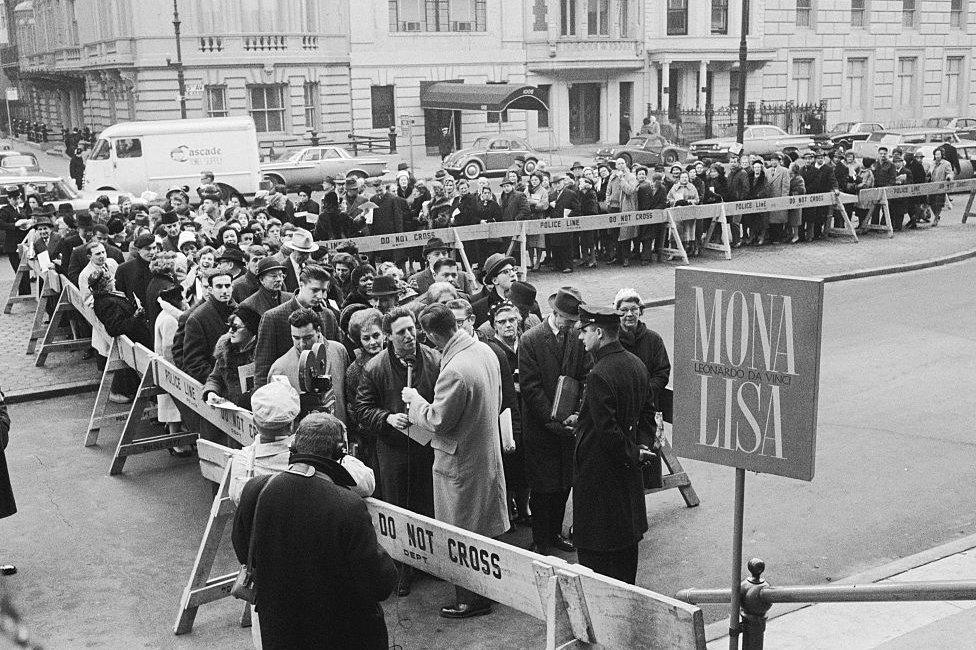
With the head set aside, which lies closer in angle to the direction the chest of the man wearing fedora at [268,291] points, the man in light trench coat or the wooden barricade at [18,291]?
the man in light trench coat

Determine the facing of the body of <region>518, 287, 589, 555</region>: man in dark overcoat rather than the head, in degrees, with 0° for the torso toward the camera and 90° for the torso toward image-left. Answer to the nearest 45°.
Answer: approximately 315°

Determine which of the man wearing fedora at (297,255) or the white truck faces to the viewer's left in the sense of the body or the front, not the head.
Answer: the white truck

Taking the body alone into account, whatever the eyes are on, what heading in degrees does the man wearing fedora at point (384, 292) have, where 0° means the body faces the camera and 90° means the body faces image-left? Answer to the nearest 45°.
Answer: approximately 0°

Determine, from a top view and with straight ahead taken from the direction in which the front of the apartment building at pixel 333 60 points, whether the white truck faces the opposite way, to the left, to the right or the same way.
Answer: to the right

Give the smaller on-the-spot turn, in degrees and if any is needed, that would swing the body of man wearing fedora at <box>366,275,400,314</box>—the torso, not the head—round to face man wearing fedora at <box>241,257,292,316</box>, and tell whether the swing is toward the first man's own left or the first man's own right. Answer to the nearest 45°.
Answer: approximately 45° to the first man's own right

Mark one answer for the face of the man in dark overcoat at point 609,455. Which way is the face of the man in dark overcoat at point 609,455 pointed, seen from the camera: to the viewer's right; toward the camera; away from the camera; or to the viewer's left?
to the viewer's left

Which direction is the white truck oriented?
to the viewer's left

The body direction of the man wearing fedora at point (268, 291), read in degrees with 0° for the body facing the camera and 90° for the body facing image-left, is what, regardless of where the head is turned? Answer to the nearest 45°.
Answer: approximately 315°

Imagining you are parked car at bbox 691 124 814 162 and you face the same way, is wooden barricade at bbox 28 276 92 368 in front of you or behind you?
in front

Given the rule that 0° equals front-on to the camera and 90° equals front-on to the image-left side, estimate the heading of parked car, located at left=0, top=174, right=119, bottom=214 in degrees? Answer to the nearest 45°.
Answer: approximately 270°

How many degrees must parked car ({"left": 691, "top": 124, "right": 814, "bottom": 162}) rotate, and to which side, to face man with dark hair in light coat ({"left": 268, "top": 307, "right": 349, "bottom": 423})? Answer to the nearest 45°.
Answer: approximately 45° to its left

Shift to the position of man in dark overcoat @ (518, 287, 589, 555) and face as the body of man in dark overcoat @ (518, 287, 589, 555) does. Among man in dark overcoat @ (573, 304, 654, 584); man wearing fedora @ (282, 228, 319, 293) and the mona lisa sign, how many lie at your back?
1
